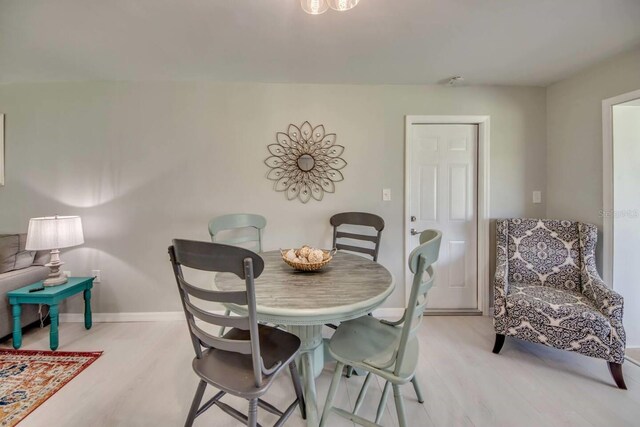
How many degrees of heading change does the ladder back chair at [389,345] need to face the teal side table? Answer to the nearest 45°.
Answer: approximately 45° to its left

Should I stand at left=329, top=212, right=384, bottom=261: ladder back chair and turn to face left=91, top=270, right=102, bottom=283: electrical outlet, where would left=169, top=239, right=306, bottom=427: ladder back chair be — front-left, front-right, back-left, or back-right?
front-left

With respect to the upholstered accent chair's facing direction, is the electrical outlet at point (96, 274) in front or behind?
in front

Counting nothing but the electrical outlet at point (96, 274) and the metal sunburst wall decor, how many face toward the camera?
2

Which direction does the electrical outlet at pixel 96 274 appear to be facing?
toward the camera

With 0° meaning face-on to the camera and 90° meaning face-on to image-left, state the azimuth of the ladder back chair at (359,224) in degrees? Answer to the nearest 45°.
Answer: approximately 45°

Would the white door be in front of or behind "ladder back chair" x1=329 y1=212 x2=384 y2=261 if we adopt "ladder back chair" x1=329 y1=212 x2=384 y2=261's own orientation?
behind

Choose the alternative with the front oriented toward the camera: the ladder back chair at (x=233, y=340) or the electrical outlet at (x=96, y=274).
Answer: the electrical outlet

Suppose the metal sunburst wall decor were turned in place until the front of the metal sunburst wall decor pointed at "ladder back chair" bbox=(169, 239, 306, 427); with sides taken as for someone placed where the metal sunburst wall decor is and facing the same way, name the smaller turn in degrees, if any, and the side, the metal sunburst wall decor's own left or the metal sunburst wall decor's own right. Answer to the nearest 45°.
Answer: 0° — it already faces it

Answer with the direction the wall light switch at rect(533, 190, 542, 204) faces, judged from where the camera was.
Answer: facing the viewer

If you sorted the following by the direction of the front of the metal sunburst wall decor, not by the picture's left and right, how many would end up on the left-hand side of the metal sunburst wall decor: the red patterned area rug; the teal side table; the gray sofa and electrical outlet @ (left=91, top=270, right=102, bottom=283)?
0

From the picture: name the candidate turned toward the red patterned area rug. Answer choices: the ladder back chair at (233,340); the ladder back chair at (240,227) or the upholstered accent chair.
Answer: the upholstered accent chair

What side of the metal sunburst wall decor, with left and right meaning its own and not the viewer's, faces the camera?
front

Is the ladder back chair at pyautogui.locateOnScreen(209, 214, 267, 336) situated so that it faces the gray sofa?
no

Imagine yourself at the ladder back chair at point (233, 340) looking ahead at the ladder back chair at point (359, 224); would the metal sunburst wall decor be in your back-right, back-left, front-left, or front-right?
front-left

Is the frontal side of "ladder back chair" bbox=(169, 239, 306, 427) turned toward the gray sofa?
no

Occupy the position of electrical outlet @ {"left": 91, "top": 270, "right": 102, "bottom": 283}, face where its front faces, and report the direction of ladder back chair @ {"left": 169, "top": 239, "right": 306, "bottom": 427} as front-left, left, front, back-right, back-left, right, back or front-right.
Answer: front
